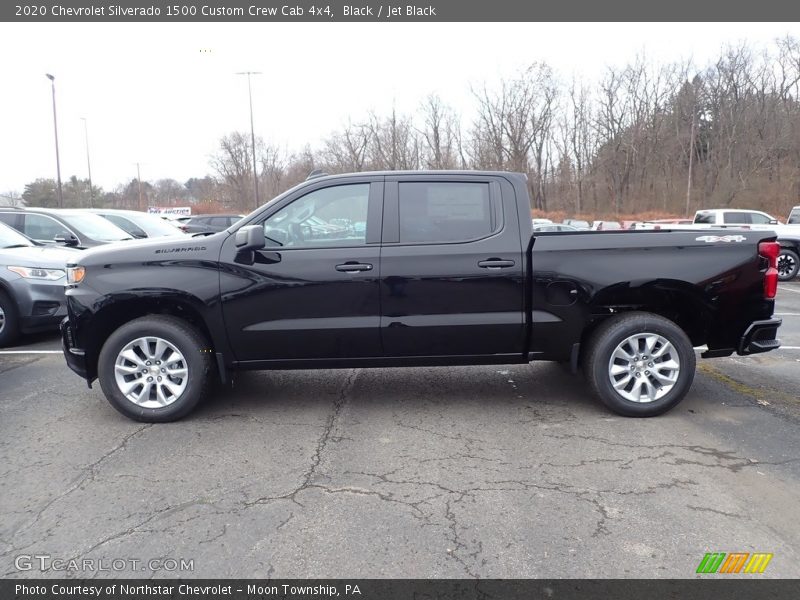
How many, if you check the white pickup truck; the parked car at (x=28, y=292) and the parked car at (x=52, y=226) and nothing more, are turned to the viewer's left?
0

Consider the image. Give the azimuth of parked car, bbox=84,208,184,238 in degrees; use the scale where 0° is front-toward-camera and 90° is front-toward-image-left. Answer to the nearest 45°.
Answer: approximately 315°

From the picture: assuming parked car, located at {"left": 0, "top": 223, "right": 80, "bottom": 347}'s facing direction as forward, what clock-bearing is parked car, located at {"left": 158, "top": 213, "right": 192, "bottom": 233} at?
parked car, located at {"left": 158, "top": 213, "right": 192, "bottom": 233} is roughly at 8 o'clock from parked car, located at {"left": 0, "top": 223, "right": 80, "bottom": 347}.

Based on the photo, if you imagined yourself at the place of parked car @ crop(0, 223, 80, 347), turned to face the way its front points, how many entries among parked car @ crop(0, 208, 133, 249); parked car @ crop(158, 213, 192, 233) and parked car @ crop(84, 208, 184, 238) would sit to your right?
0

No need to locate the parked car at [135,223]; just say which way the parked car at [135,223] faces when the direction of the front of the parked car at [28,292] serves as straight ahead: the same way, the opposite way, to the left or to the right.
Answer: the same way

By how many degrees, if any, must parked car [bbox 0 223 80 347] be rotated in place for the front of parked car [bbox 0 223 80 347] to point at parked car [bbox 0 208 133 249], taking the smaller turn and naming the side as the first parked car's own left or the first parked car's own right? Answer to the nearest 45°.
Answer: approximately 135° to the first parked car's own left

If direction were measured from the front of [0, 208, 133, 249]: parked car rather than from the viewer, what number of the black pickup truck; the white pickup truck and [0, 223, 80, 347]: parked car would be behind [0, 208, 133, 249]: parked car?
0

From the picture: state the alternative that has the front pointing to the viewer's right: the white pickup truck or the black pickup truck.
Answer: the white pickup truck

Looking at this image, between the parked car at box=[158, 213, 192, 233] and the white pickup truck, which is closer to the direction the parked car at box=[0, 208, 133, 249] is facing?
the white pickup truck

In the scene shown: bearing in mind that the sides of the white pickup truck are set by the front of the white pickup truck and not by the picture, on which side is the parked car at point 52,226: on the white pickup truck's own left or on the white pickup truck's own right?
on the white pickup truck's own right

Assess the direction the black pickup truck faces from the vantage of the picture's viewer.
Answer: facing to the left of the viewer

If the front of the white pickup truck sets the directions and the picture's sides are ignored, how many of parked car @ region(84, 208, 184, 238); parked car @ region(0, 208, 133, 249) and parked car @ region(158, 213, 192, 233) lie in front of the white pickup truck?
0

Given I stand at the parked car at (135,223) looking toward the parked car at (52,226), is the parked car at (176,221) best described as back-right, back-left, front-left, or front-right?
back-right

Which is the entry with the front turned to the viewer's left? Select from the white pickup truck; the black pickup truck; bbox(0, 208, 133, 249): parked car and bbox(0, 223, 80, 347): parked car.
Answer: the black pickup truck

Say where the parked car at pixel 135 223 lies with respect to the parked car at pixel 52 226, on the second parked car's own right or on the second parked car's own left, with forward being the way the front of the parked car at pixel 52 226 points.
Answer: on the second parked car's own left

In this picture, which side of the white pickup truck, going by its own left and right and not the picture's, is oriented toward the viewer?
right

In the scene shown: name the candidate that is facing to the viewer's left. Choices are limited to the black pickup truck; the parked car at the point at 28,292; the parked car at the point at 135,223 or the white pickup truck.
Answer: the black pickup truck

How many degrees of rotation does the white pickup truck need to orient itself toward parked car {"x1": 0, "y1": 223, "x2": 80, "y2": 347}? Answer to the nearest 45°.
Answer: approximately 135° to its right
